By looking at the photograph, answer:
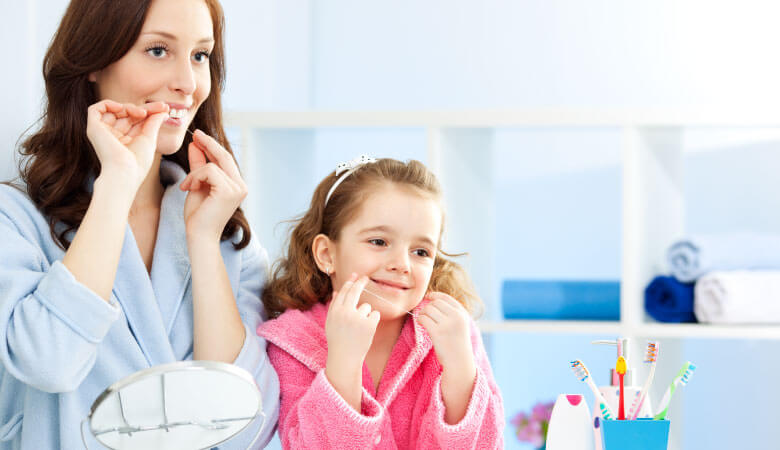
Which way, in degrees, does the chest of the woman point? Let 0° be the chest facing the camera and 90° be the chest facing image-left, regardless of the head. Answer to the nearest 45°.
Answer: approximately 315°

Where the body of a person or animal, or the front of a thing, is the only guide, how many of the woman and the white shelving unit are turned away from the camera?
0

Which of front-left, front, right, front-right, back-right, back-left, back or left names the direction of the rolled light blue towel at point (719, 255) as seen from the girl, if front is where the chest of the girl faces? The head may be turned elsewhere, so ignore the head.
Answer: left

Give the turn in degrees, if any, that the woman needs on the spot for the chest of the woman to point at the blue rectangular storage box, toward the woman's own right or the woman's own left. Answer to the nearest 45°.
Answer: approximately 90° to the woman's own left

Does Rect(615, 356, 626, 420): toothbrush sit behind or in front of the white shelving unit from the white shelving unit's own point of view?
in front

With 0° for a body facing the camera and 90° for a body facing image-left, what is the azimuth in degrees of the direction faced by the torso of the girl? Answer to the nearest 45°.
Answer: approximately 315°

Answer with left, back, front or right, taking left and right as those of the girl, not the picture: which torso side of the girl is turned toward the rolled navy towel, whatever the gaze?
left
